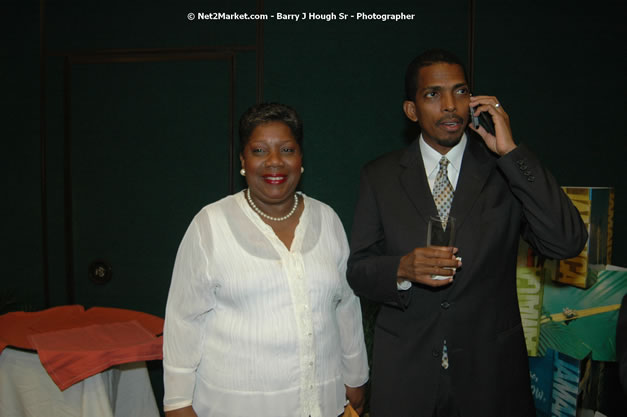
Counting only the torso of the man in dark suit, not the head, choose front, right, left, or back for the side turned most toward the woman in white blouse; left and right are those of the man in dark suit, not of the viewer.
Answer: right

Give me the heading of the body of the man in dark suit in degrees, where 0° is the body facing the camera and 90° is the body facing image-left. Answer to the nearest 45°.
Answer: approximately 0°

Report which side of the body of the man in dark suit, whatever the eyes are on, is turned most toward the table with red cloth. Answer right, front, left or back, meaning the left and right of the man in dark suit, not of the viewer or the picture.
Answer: right

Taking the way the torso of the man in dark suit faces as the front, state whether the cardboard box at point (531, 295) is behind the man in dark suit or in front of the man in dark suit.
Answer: behind

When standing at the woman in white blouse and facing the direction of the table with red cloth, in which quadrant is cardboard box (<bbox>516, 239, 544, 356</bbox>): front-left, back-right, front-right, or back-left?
back-right

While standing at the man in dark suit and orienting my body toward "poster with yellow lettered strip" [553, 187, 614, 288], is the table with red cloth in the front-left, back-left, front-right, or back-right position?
back-left

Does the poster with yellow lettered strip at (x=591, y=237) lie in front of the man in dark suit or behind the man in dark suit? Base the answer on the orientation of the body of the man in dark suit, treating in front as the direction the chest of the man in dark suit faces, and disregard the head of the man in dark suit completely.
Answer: behind
